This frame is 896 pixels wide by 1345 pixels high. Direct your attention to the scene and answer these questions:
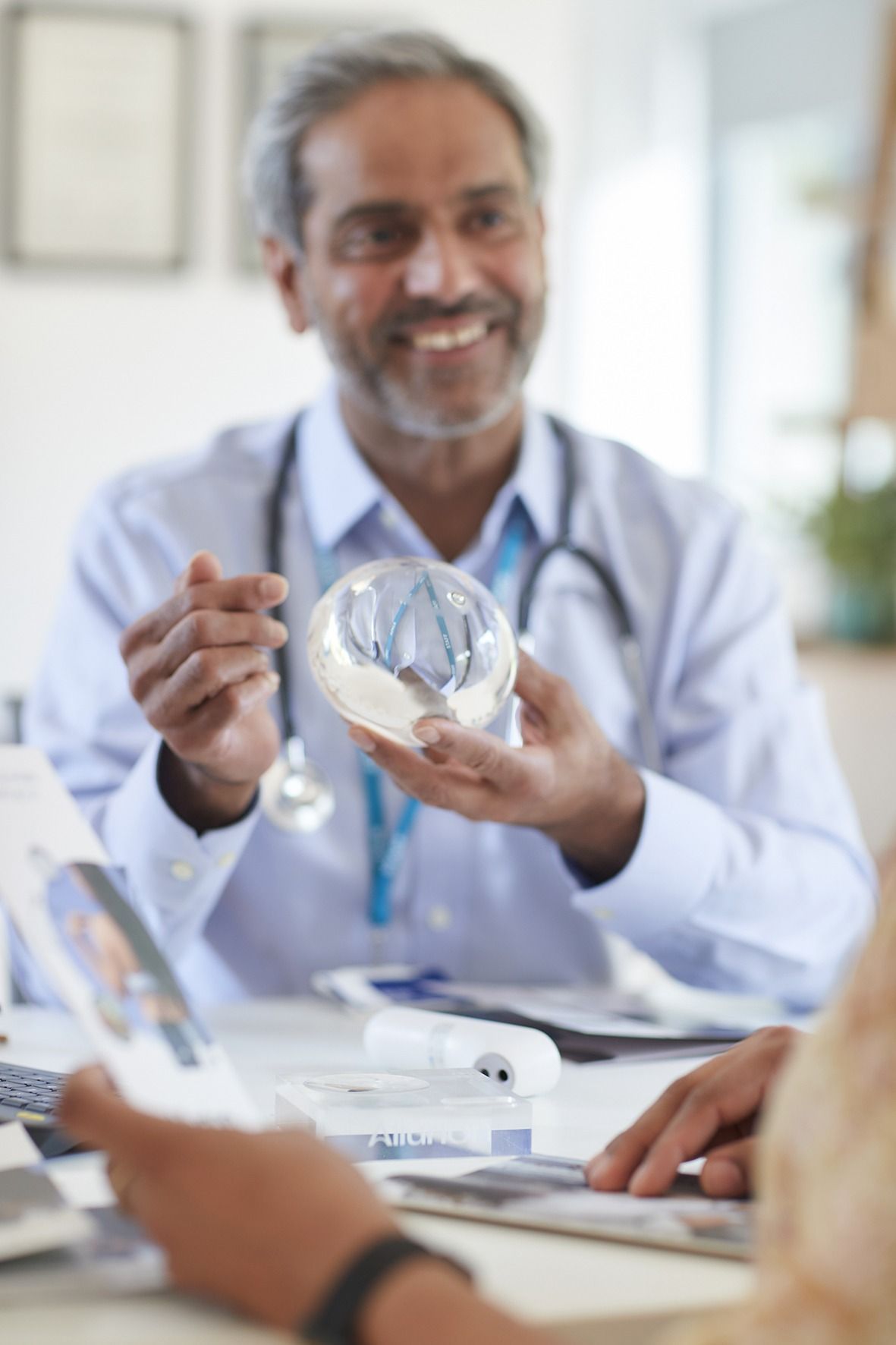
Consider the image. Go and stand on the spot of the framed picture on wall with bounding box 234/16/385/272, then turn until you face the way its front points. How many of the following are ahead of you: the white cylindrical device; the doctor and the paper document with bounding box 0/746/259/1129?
3

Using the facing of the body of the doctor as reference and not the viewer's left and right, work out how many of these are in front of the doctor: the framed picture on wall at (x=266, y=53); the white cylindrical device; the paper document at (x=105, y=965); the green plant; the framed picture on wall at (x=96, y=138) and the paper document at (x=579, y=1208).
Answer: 3

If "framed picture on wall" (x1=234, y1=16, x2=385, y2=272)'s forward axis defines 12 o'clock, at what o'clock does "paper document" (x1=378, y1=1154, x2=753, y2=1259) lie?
The paper document is roughly at 12 o'clock from the framed picture on wall.

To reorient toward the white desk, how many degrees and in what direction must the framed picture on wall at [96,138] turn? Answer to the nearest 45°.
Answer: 0° — it already faces it

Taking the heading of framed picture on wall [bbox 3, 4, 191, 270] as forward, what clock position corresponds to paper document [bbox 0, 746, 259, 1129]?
The paper document is roughly at 12 o'clock from the framed picture on wall.

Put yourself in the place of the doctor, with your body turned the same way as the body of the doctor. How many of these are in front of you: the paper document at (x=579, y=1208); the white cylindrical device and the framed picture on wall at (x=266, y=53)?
2

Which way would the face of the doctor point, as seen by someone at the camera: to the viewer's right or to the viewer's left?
to the viewer's right

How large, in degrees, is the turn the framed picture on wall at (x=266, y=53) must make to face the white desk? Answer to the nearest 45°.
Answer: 0° — it already faces it
